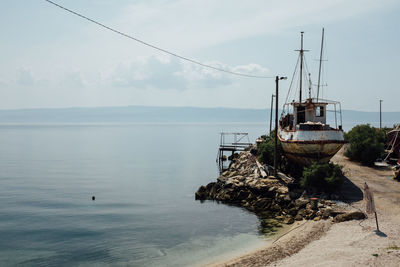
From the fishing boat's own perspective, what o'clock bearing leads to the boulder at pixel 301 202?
The boulder is roughly at 6 o'clock from the fishing boat.

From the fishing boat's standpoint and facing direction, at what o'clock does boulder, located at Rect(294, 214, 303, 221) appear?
The boulder is roughly at 6 o'clock from the fishing boat.

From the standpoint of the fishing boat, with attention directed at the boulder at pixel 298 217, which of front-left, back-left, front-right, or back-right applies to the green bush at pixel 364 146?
back-left

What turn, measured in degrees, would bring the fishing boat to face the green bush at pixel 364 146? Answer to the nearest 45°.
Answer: approximately 45° to its right

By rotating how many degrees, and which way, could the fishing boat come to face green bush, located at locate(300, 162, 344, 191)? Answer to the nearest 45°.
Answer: approximately 180°

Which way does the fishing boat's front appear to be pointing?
away from the camera
